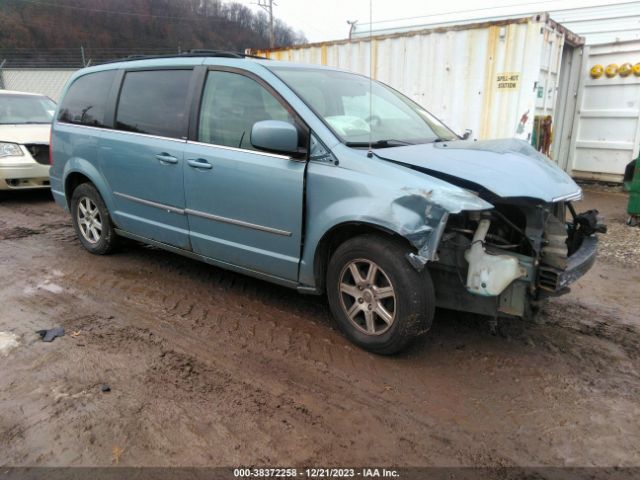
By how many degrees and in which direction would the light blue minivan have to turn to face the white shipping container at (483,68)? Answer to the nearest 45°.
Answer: approximately 90° to its left

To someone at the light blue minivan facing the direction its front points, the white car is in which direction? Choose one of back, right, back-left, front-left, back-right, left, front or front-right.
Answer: back

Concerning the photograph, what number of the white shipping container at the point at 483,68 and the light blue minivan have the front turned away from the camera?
0

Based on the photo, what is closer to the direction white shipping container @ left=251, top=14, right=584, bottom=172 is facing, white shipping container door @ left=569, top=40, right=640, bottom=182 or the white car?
the white shipping container door

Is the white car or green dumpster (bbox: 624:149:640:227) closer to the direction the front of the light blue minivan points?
the green dumpster

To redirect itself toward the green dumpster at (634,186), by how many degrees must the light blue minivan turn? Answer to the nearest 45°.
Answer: approximately 90° to its left

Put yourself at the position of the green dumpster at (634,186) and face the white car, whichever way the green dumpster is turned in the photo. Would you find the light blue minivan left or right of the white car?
left

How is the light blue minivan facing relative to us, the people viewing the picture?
facing the viewer and to the right of the viewer

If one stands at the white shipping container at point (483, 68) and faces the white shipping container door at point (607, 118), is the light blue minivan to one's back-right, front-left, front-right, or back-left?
back-right
